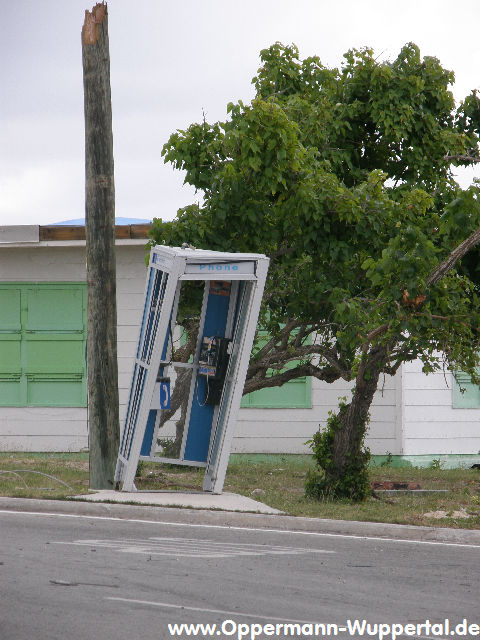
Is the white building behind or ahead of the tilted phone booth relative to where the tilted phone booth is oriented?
behind

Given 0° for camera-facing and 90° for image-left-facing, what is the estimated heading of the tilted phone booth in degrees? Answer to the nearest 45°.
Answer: approximately 0°

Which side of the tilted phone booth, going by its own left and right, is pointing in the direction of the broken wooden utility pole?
right
